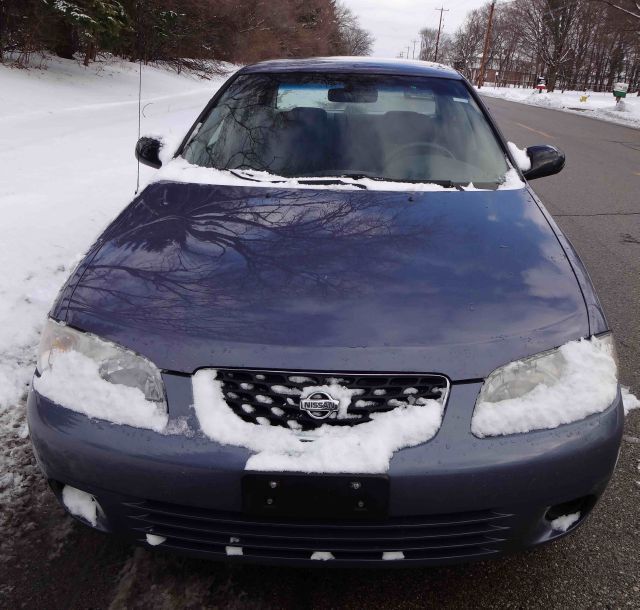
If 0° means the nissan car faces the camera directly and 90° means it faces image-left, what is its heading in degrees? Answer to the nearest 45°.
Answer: approximately 0°
